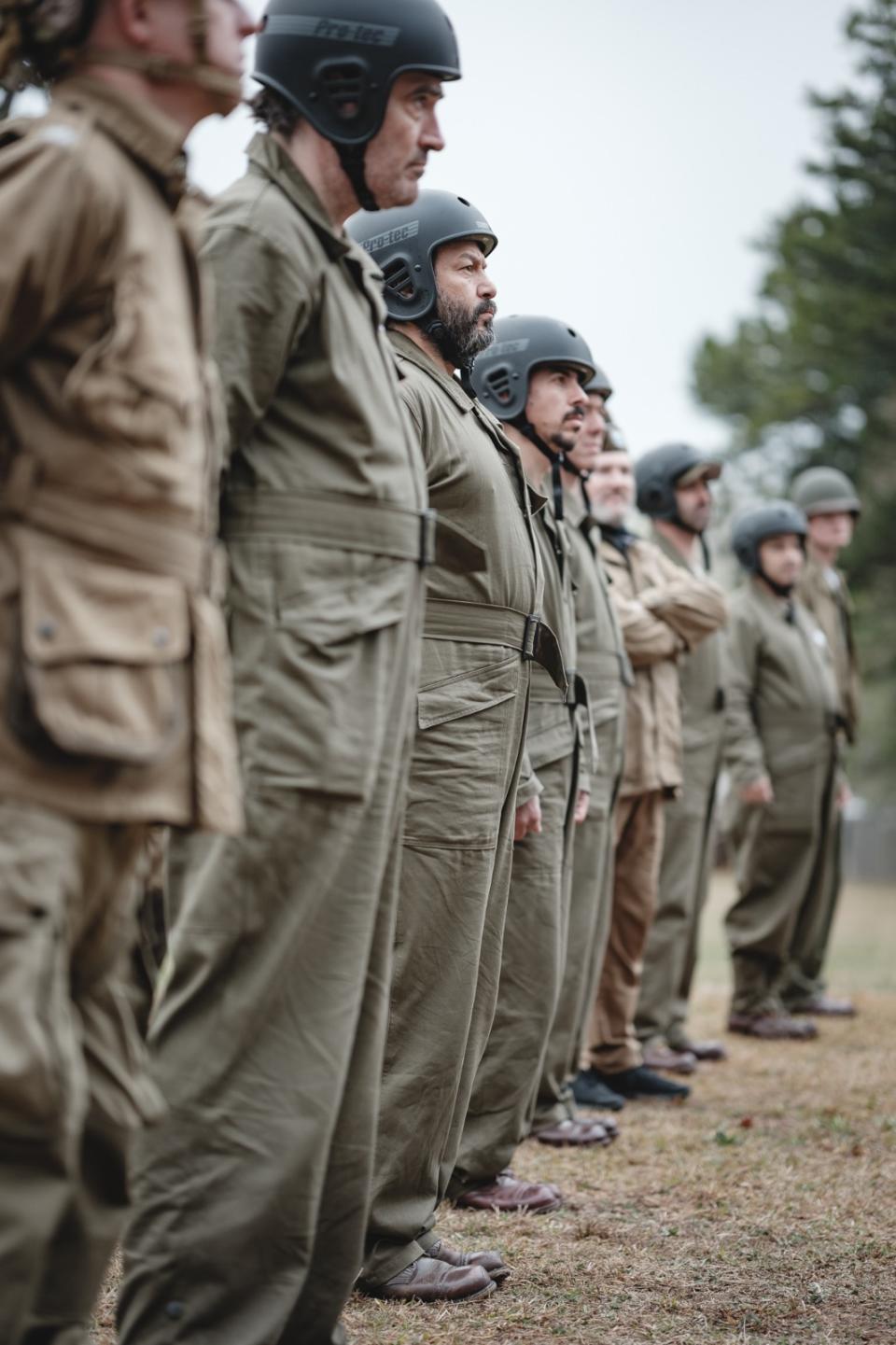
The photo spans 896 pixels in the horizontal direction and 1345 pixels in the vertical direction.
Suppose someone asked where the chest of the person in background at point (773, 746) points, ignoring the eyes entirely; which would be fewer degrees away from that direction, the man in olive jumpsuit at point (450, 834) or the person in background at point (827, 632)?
the man in olive jumpsuit

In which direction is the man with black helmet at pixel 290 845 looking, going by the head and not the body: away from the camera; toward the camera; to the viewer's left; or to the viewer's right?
to the viewer's right

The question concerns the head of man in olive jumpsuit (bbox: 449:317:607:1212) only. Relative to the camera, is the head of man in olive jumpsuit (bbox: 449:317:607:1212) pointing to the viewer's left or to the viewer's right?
to the viewer's right

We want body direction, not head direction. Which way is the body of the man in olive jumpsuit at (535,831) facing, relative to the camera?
to the viewer's right

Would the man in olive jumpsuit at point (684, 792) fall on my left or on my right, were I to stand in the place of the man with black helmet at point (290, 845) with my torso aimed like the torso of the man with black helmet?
on my left

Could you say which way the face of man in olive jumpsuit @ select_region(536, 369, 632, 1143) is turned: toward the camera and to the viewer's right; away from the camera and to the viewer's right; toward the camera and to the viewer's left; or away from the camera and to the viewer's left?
toward the camera and to the viewer's right

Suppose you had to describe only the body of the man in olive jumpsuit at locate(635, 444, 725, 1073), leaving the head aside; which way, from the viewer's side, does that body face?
to the viewer's right

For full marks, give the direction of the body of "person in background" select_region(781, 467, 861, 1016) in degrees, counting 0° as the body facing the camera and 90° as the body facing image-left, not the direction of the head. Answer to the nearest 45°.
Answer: approximately 315°

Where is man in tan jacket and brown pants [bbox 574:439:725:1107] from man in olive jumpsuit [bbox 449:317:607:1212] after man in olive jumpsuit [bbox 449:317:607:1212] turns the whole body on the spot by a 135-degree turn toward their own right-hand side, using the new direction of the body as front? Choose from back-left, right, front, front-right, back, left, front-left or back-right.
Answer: back-right

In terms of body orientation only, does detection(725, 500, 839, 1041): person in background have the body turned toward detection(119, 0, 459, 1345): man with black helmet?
no

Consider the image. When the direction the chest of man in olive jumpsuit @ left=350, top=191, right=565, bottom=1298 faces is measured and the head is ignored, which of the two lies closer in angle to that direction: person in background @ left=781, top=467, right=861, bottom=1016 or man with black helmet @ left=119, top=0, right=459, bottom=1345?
the person in background

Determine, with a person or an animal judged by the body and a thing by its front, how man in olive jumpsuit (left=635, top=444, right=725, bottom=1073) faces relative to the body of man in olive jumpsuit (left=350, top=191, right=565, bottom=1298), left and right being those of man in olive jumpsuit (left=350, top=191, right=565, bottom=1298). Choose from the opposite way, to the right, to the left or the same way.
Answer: the same way

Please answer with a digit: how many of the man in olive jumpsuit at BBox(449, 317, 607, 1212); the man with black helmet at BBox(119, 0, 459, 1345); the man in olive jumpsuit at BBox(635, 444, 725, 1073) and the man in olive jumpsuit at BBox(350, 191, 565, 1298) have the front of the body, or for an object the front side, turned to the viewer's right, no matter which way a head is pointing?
4
